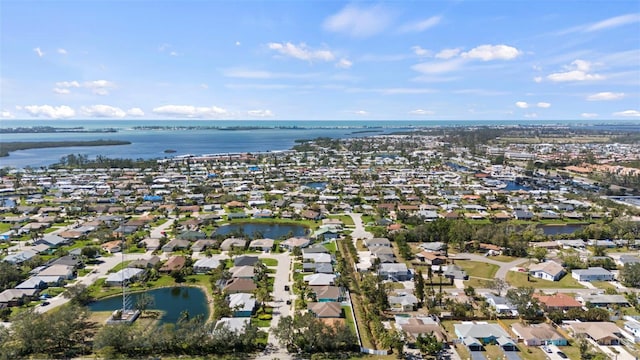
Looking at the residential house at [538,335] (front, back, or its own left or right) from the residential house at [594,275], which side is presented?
back

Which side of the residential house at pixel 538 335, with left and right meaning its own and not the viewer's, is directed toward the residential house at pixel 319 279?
right

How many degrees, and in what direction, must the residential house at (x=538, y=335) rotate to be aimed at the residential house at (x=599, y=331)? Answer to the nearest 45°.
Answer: approximately 135° to its left

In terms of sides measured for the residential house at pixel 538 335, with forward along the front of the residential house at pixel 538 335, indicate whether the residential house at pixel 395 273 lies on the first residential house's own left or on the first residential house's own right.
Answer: on the first residential house's own right

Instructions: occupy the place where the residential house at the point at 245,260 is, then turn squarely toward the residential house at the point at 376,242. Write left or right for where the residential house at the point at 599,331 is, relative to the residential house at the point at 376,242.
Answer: right

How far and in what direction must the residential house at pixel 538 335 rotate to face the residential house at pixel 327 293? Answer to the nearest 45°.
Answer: approximately 90° to its right

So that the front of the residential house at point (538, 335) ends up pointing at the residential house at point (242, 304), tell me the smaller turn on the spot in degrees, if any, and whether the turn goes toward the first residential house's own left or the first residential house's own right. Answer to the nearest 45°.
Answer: approximately 90° to the first residential house's own right

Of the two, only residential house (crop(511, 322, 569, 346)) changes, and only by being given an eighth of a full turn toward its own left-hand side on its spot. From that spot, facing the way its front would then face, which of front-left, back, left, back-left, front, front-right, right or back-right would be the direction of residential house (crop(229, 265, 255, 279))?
back-right

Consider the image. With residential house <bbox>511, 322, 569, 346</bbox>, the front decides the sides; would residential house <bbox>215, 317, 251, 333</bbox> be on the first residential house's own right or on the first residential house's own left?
on the first residential house's own right

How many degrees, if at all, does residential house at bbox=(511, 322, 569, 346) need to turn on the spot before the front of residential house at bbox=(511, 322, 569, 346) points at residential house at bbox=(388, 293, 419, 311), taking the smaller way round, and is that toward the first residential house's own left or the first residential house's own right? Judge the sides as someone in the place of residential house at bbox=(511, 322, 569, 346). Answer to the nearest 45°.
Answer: approximately 90° to the first residential house's own right

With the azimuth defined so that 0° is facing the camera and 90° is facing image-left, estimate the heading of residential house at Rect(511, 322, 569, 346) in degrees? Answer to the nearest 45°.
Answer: approximately 0°

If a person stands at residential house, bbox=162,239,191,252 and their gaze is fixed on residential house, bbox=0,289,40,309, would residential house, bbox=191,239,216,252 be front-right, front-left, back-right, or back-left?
back-left

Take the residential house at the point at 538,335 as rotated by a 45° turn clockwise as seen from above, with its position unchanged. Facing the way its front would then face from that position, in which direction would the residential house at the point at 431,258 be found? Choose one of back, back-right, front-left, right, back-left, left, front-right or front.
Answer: right

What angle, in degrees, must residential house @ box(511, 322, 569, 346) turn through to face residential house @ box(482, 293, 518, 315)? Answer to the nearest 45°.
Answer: approximately 135° to its right

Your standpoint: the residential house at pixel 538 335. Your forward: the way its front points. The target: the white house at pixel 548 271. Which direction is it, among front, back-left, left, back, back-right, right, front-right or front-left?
back
